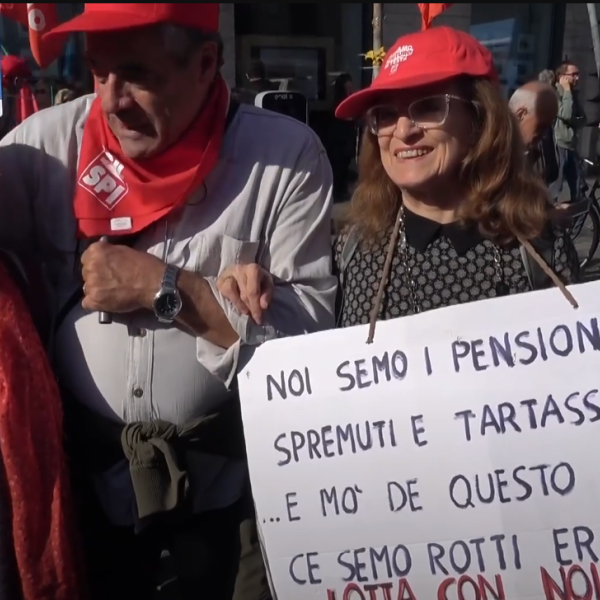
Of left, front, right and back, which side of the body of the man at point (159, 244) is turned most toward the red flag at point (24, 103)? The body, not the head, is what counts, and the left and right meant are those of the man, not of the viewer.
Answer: back

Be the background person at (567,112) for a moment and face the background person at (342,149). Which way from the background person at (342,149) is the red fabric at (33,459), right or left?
left

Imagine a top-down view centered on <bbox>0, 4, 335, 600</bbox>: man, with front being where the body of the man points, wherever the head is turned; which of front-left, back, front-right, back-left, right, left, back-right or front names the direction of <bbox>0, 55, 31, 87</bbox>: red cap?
back

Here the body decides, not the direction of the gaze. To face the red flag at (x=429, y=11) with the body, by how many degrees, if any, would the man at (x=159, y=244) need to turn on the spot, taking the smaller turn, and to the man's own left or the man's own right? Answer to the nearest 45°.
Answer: approximately 135° to the man's own left

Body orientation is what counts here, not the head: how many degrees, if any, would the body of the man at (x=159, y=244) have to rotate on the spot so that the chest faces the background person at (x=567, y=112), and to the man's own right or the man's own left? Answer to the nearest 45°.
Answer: approximately 135° to the man's own left

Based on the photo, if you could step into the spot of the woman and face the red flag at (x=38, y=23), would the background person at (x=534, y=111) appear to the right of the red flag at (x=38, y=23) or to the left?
right

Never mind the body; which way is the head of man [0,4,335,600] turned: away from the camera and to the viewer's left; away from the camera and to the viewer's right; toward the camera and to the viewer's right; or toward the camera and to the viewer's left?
toward the camera and to the viewer's left

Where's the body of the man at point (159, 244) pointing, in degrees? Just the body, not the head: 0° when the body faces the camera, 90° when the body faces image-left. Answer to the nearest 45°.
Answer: approximately 0°

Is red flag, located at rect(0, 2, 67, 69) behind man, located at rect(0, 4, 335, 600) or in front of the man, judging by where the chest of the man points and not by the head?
behind

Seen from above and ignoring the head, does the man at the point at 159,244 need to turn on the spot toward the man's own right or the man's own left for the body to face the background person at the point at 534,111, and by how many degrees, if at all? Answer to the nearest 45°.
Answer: approximately 135° to the man's own left
